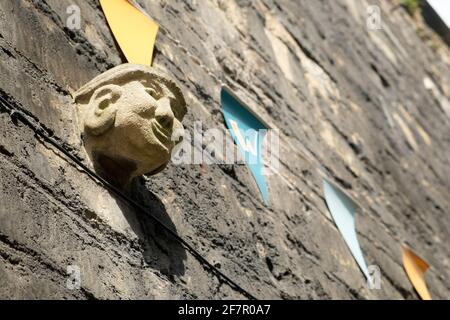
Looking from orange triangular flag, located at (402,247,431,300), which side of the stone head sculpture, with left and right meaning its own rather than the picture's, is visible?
left

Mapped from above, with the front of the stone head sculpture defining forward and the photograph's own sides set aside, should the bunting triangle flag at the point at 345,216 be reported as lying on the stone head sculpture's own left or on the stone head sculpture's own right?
on the stone head sculpture's own left

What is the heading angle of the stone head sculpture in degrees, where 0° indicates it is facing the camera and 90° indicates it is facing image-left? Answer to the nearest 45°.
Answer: approximately 315°
